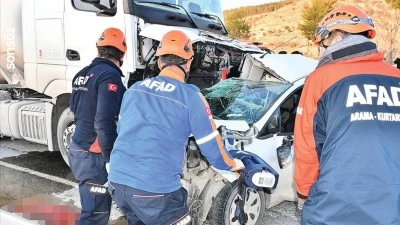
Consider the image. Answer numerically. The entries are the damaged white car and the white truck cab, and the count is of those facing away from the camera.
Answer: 0

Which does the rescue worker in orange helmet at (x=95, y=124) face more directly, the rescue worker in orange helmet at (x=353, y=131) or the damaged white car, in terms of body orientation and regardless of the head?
the damaged white car

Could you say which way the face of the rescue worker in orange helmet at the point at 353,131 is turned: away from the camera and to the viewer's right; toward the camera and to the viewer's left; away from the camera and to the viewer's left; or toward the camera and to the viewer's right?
away from the camera and to the viewer's left

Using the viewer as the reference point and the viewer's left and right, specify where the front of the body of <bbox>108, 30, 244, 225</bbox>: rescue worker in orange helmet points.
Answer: facing away from the viewer and to the right of the viewer

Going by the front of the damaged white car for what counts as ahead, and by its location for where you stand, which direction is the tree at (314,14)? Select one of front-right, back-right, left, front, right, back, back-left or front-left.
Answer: back-right

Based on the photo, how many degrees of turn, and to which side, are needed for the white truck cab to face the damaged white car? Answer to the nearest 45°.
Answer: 0° — it already faces it

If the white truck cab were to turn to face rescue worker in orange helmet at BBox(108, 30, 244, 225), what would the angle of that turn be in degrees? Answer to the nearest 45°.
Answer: approximately 45° to its right

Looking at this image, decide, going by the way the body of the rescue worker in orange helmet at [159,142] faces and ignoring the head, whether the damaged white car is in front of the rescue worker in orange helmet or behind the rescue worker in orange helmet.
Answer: in front

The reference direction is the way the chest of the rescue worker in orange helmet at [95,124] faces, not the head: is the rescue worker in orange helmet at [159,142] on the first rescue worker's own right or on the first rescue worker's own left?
on the first rescue worker's own right

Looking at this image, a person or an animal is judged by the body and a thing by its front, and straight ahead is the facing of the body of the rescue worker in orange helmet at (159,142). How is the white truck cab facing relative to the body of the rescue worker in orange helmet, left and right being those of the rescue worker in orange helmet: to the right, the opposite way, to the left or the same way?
to the right

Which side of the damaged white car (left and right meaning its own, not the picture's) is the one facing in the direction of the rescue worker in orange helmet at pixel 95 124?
front

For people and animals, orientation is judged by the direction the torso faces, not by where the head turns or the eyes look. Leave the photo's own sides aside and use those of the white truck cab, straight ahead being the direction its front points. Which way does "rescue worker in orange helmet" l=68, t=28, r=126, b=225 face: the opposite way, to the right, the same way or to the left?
to the left

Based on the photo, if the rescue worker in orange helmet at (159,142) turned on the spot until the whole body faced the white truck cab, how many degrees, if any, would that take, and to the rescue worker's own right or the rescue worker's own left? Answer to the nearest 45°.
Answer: approximately 45° to the rescue worker's own left
